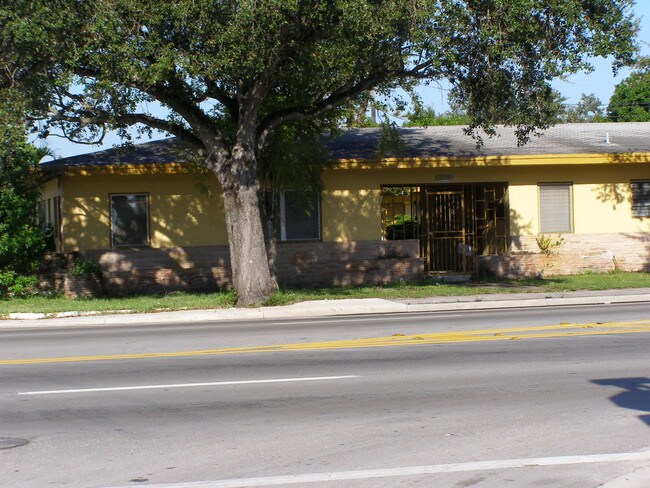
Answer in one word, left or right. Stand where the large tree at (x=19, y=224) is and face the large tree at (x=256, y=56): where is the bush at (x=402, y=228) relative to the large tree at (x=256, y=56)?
left

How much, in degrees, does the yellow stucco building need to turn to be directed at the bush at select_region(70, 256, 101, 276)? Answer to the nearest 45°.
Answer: approximately 90° to its right

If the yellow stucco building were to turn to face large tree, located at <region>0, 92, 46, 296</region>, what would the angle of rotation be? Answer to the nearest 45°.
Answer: approximately 90° to its right

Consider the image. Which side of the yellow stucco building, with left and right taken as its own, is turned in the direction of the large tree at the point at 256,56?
front

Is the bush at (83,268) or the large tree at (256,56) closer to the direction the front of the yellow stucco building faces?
the large tree

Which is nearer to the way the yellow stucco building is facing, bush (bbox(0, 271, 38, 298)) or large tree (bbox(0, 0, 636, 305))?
the large tree

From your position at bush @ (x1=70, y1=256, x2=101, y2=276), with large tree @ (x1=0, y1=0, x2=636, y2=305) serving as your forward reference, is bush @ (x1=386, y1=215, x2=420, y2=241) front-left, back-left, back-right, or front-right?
front-left

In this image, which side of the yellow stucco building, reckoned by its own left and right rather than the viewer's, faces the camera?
front

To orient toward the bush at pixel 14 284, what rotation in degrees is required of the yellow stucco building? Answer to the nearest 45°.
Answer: approximately 90° to its right
